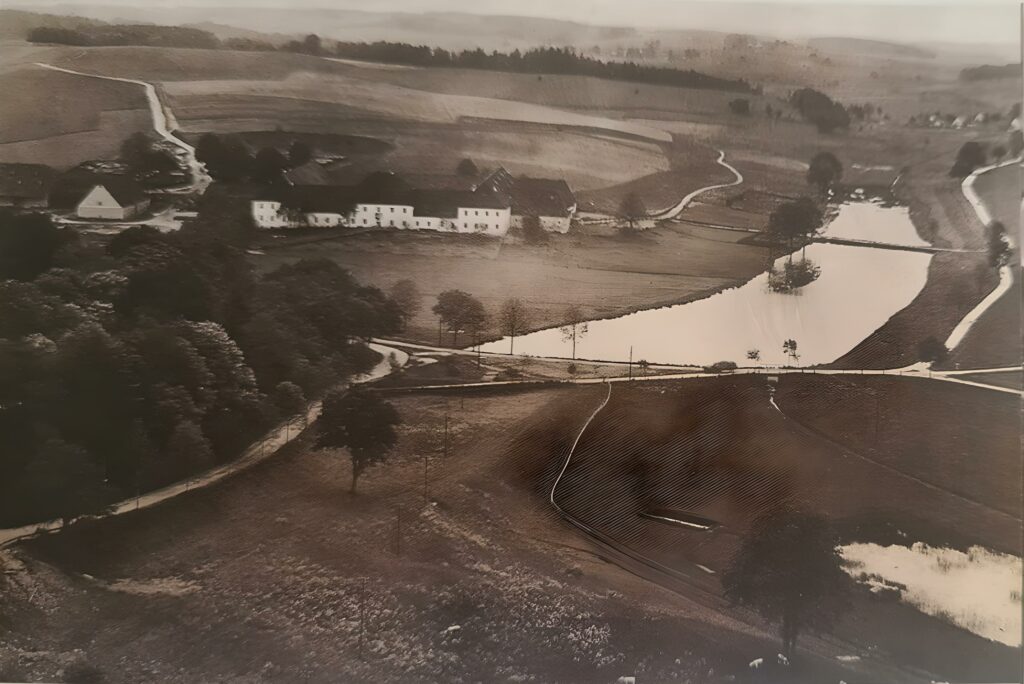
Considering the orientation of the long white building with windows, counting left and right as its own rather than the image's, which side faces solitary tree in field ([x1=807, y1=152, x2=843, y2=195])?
left

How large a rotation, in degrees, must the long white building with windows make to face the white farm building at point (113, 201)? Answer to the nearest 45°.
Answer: approximately 90° to its right

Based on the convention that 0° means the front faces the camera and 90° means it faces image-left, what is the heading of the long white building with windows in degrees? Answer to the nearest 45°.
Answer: approximately 0°

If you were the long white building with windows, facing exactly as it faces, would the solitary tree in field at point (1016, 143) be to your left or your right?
on your left
